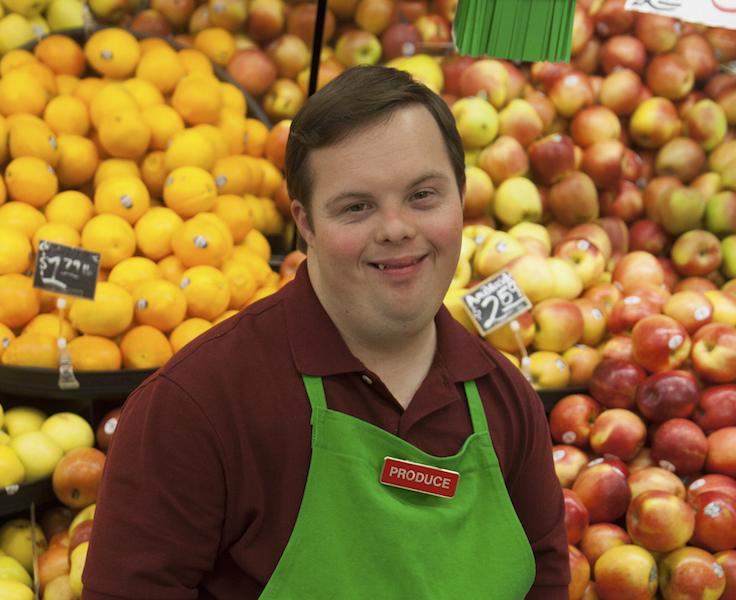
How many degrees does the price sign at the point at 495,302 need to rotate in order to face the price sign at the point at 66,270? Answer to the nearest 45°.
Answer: approximately 45° to its right

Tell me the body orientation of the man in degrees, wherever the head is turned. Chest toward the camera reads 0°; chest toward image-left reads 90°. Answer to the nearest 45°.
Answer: approximately 315°

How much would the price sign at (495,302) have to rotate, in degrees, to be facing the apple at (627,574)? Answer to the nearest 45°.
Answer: approximately 45° to its left

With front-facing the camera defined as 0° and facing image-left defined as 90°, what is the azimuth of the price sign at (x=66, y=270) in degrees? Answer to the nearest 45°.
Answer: approximately 0°

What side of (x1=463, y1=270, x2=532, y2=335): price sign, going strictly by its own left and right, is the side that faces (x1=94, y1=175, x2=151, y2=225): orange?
right

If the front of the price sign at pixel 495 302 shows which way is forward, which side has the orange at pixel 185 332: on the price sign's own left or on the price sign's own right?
on the price sign's own right

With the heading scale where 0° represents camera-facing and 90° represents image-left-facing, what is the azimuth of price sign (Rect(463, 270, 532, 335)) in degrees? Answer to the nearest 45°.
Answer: approximately 0°

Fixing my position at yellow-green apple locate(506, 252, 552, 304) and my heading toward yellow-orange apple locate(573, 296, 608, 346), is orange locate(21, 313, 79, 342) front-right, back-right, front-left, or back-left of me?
back-right

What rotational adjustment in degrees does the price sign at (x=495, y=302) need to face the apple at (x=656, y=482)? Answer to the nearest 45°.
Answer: approximately 45° to its left

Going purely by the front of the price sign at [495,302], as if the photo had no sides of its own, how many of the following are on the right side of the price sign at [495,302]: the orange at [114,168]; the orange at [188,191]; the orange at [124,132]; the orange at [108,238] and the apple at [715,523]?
4
